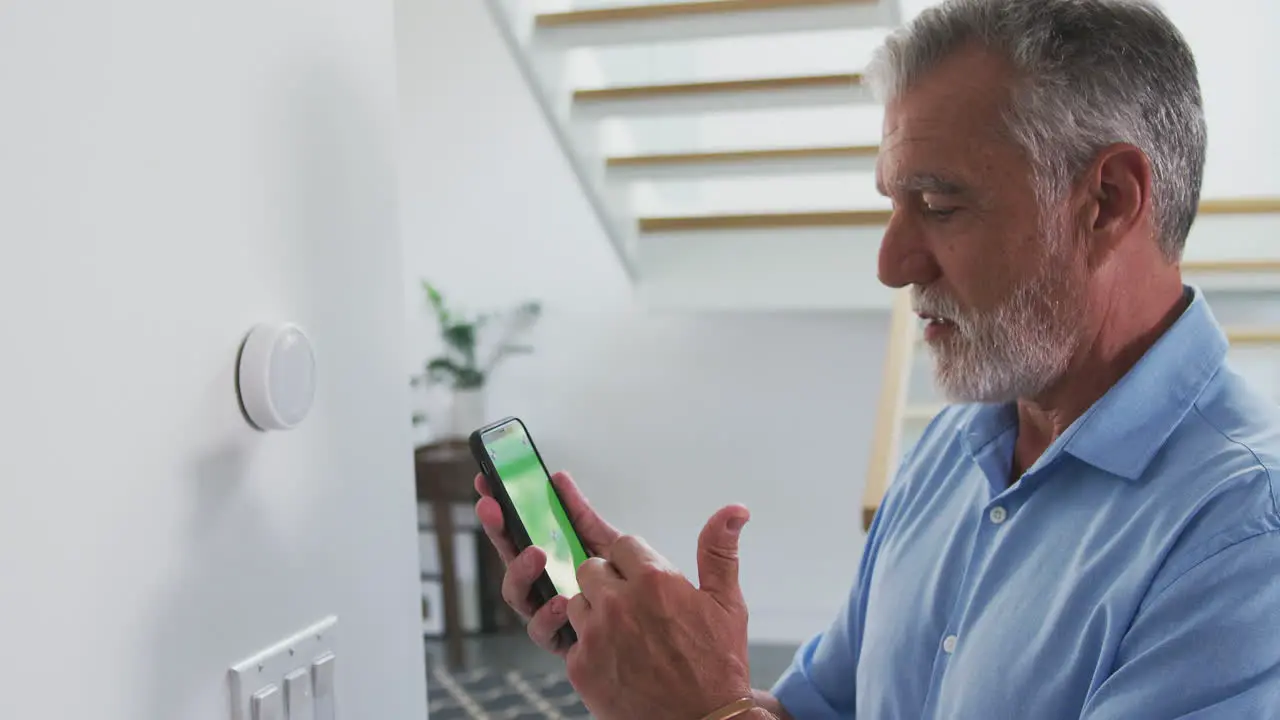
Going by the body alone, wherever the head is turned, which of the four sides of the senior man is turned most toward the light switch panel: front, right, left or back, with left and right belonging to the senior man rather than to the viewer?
front

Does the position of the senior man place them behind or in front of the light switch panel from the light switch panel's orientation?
in front

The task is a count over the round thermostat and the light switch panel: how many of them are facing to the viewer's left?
0

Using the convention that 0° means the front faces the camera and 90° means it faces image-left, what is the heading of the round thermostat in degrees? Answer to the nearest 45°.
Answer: approximately 315°

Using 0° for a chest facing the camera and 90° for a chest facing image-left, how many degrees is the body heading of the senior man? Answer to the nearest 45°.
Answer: approximately 45°

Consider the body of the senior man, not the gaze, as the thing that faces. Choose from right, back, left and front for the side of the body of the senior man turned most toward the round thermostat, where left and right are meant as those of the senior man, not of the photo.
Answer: front

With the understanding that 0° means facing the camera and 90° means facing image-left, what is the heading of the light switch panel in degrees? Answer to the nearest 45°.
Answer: approximately 315°

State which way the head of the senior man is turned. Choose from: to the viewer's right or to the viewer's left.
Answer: to the viewer's left

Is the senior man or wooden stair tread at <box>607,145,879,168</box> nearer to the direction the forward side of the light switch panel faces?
the senior man

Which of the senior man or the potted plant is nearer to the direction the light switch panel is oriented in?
the senior man
